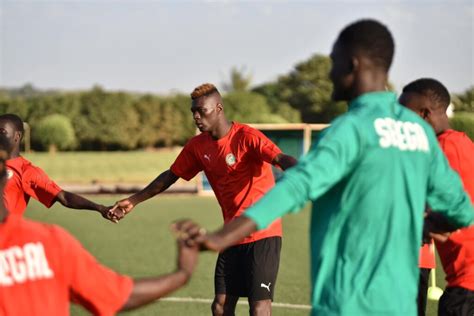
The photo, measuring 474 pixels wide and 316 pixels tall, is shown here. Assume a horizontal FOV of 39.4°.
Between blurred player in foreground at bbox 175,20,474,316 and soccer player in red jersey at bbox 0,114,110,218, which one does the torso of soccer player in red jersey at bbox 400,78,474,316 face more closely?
the soccer player in red jersey

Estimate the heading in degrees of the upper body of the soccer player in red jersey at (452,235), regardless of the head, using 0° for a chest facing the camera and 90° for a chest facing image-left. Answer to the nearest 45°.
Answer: approximately 90°

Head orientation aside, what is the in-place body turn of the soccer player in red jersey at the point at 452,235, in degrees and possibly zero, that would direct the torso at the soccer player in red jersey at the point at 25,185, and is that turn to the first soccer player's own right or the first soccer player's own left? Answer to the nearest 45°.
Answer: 0° — they already face them

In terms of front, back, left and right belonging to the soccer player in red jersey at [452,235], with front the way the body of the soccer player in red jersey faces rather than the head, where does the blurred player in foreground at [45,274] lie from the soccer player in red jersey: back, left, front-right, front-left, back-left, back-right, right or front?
front-left

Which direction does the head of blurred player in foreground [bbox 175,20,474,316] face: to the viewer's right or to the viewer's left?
to the viewer's left

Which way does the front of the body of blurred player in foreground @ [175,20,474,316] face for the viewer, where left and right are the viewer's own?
facing away from the viewer and to the left of the viewer

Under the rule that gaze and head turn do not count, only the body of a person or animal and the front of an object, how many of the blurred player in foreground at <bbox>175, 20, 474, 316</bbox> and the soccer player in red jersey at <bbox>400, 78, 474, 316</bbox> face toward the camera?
0

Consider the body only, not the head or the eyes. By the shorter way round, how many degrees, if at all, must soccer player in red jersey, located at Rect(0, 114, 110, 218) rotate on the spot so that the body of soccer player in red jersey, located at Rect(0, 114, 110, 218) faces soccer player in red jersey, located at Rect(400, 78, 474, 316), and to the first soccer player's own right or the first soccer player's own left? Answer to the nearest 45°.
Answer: approximately 90° to the first soccer player's own left

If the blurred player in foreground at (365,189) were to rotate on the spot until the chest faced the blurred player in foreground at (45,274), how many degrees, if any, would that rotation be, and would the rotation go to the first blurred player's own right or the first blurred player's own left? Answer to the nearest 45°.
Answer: approximately 45° to the first blurred player's own left

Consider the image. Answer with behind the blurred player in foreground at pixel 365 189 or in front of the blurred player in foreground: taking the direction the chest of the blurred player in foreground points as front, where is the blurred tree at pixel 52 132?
in front

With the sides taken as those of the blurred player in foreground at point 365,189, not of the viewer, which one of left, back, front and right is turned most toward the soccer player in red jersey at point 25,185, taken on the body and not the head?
front
